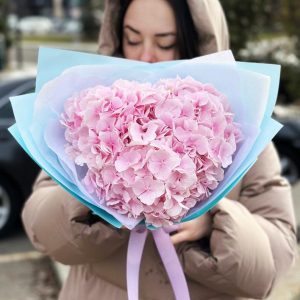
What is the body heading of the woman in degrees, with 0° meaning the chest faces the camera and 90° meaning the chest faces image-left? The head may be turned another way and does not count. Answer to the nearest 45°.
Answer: approximately 0°

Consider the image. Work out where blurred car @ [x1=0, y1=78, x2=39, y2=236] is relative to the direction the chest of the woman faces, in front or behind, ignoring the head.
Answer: behind

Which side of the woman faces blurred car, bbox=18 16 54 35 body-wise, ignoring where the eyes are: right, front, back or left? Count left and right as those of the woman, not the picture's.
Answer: back

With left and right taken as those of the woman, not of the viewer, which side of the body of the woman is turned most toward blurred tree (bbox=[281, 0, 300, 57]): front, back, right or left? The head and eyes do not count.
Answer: back

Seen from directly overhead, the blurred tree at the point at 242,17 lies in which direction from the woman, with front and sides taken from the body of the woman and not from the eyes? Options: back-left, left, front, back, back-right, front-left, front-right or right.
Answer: back

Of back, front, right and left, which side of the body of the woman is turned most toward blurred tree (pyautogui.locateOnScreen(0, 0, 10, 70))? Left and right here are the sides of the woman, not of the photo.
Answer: back

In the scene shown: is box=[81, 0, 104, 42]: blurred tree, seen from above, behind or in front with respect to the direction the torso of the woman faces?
behind
